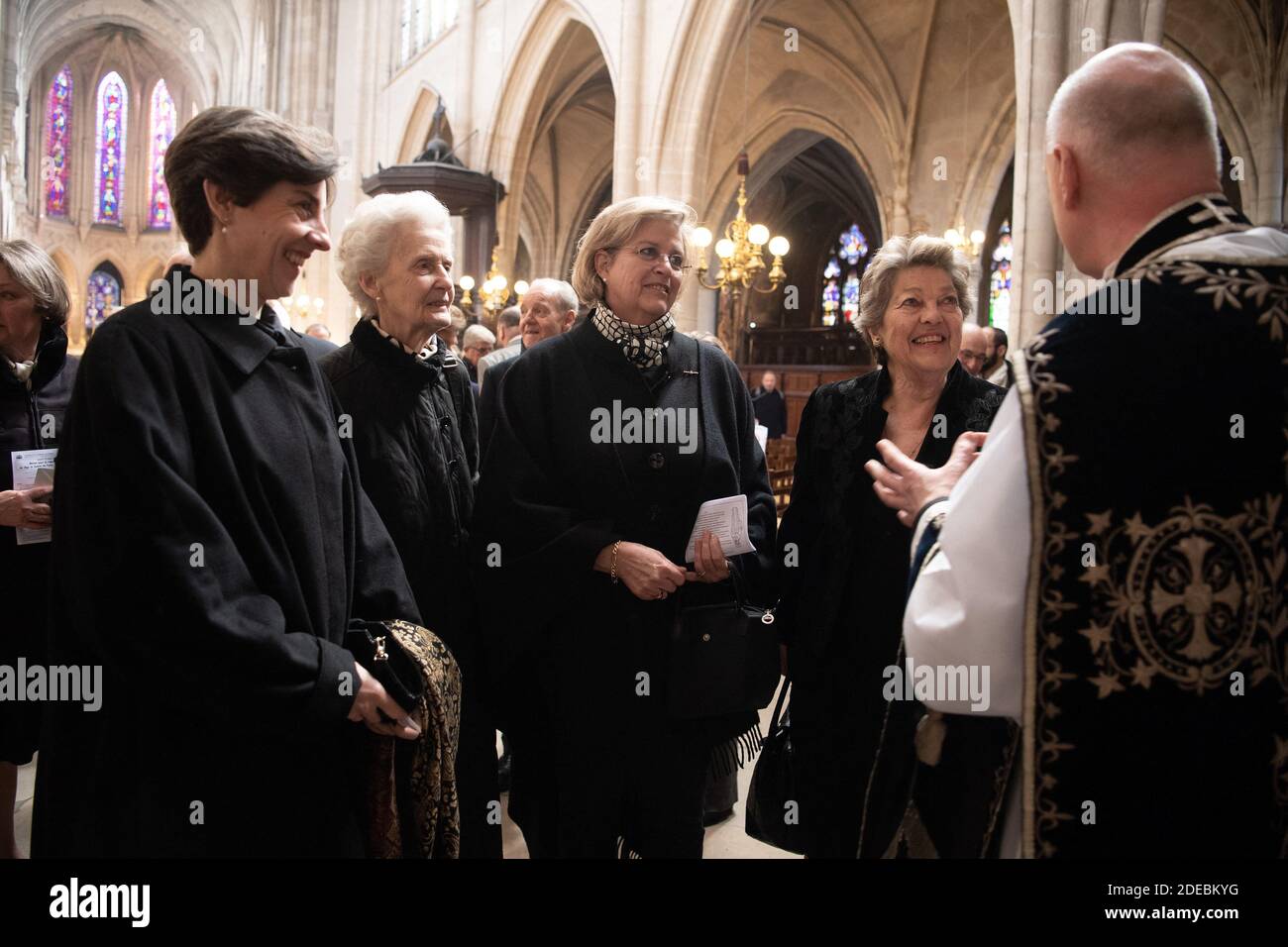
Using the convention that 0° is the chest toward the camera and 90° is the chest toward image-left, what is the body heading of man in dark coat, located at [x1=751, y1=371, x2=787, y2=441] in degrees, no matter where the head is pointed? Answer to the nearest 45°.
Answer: approximately 0°

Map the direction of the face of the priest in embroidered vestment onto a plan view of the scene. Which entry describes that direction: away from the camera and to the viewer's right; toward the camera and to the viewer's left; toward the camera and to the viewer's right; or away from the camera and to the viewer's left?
away from the camera and to the viewer's left

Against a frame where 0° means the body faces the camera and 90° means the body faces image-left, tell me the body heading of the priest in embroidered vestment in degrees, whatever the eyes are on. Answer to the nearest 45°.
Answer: approximately 135°

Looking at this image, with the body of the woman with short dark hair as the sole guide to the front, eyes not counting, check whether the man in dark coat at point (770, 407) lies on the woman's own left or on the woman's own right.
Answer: on the woman's own left

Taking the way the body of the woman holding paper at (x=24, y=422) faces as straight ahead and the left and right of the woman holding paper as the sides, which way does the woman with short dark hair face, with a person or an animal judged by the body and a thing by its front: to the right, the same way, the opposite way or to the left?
to the left

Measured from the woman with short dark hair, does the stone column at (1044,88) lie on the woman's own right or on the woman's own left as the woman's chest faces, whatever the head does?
on the woman's own left

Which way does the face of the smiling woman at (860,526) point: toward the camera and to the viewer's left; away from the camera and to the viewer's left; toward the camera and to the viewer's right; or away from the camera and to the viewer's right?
toward the camera and to the viewer's right

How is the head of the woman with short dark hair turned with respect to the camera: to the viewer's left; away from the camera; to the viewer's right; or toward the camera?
to the viewer's right

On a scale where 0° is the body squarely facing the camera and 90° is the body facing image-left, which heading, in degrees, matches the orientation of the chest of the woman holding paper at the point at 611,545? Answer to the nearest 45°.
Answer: approximately 315°

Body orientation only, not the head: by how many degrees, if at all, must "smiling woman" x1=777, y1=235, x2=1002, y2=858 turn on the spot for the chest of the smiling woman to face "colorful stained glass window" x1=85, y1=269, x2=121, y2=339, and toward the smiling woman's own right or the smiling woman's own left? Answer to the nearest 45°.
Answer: approximately 180°

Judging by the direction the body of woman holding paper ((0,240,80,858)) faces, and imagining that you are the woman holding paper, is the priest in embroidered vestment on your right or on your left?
on your left

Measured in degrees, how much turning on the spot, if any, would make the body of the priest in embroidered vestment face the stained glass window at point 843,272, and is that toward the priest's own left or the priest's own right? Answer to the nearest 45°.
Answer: approximately 45° to the priest's own right

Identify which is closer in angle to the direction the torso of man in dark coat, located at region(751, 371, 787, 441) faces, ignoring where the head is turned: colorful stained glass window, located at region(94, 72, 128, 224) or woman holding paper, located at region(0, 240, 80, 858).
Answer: the woman holding paper

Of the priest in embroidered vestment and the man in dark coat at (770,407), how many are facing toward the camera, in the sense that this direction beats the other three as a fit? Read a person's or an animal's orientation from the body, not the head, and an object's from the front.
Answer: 1
